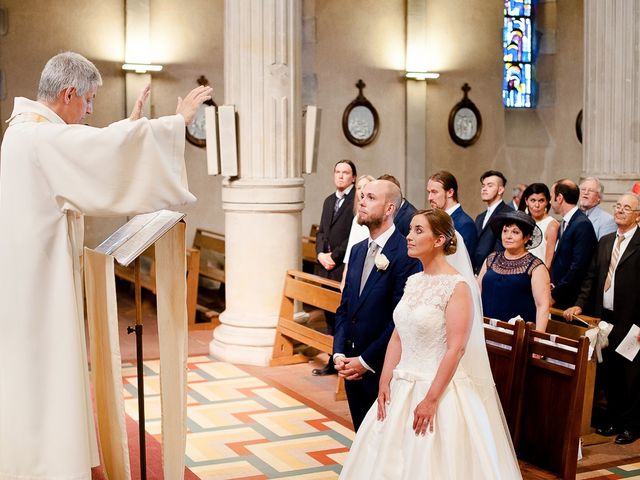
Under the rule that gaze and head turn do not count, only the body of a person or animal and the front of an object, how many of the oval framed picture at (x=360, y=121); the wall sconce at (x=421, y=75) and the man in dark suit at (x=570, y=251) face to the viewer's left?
1

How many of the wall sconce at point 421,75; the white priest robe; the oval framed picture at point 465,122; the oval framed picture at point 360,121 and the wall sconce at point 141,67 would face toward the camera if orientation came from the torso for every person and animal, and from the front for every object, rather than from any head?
4

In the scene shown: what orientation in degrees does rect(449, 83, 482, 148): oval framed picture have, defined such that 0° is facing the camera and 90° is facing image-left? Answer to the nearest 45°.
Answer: approximately 0°

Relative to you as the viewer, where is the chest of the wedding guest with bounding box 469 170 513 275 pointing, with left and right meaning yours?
facing the viewer and to the left of the viewer

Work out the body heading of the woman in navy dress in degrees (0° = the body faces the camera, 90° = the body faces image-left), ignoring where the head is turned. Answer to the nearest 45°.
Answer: approximately 45°

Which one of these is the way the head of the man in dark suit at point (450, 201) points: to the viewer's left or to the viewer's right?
to the viewer's left

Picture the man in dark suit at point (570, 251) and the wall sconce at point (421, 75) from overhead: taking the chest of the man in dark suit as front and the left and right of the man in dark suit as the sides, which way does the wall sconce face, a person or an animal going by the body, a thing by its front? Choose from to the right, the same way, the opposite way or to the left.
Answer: to the left

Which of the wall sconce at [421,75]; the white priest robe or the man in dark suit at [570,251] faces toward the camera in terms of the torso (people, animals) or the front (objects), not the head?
the wall sconce

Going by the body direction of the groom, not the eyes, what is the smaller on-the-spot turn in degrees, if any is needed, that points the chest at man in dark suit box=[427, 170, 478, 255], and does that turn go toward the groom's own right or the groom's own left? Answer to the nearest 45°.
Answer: approximately 135° to the groom's own right

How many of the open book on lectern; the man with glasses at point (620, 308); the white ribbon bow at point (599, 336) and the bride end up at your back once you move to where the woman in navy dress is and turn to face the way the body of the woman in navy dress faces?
2

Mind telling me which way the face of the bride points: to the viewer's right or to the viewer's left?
to the viewer's left

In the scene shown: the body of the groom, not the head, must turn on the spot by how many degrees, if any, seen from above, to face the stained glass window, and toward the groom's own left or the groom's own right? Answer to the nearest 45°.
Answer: approximately 135° to the groom's own right

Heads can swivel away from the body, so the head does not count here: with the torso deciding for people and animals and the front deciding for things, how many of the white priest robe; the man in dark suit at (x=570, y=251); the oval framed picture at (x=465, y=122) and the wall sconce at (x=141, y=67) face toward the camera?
2

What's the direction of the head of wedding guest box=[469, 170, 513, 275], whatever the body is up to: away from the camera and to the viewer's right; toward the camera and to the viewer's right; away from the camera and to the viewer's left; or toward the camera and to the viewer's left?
toward the camera and to the viewer's left

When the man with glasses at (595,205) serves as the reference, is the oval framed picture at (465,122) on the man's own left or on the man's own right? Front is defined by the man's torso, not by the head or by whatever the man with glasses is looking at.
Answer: on the man's own right

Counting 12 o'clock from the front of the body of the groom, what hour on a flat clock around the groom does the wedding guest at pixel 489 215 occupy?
The wedding guest is roughly at 5 o'clock from the groom.

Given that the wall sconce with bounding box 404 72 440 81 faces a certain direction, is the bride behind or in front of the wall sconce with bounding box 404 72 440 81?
in front
